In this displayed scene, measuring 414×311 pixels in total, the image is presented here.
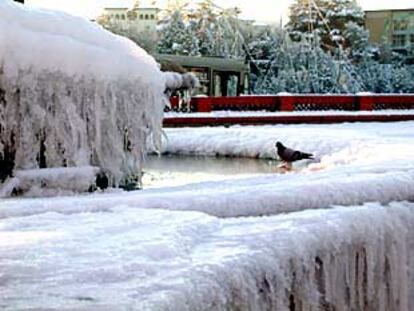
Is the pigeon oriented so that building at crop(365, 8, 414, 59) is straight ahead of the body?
no

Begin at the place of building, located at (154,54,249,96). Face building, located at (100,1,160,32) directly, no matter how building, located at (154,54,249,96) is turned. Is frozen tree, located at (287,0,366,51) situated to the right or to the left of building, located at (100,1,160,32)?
right

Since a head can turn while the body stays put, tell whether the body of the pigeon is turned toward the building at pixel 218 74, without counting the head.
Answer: no

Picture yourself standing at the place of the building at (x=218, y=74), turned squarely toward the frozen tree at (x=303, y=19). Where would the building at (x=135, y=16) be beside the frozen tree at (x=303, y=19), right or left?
left

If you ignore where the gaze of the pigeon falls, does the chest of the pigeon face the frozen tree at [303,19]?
no
